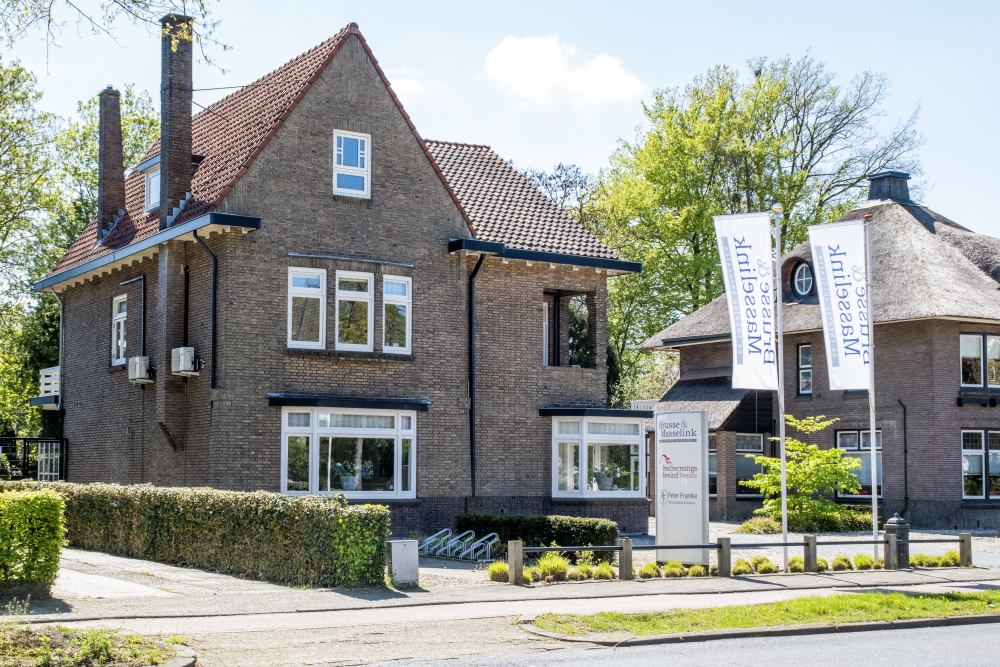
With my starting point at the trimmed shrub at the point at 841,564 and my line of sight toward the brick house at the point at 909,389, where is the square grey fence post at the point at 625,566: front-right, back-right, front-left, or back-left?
back-left

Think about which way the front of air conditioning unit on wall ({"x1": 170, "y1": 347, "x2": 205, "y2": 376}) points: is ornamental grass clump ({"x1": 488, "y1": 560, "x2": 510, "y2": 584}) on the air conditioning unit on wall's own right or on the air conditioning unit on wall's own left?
on the air conditioning unit on wall's own left

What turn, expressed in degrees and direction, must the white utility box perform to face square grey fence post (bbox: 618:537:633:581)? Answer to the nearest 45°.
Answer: approximately 135° to its left

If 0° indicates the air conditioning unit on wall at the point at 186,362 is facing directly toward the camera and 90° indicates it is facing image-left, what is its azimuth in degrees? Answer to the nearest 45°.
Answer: approximately 45°

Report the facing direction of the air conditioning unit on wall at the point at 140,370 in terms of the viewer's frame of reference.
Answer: facing the viewer and to the left of the viewer

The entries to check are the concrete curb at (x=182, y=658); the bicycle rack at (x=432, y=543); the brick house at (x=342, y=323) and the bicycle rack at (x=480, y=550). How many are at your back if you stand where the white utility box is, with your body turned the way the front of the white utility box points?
3

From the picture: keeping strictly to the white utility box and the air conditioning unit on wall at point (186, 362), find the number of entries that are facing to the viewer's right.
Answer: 0

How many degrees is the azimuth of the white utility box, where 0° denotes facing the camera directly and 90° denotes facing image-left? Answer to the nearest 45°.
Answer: approximately 0°

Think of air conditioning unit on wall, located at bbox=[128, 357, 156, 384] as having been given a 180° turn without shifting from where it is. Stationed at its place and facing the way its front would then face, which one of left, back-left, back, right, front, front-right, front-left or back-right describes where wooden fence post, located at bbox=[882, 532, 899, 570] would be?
right

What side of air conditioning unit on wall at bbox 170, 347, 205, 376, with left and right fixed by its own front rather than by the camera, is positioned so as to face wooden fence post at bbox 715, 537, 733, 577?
left

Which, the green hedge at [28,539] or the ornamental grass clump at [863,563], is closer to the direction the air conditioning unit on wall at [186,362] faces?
the green hedge

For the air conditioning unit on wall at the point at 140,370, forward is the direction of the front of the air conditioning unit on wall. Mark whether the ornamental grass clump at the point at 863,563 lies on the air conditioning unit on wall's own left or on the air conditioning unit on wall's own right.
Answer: on the air conditioning unit on wall's own left

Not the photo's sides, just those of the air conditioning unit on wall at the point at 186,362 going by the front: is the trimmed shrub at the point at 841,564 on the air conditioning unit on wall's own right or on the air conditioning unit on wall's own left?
on the air conditioning unit on wall's own left

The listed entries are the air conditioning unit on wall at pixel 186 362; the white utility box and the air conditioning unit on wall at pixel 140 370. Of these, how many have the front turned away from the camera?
0
